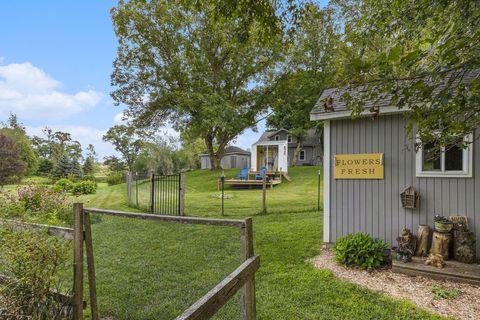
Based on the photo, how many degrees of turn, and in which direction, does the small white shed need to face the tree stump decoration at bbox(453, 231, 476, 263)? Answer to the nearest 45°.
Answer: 0° — it already faces it

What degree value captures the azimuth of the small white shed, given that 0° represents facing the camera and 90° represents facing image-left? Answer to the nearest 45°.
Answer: approximately 0°

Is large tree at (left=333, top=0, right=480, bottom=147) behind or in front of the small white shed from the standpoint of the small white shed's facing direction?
in front

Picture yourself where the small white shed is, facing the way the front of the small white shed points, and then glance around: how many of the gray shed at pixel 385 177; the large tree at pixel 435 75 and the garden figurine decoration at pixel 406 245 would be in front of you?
3

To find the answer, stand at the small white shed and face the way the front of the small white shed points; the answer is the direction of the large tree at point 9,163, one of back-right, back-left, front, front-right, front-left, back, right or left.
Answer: right

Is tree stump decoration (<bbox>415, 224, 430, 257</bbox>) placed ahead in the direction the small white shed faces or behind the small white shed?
ahead

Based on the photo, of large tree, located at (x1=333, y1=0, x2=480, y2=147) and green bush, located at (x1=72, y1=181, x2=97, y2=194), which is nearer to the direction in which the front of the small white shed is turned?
the large tree
